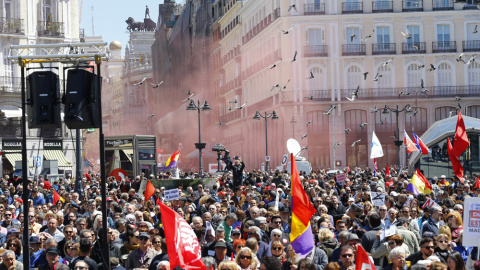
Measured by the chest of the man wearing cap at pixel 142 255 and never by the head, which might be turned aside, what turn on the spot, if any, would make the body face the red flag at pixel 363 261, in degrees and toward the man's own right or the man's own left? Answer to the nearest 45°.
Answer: approximately 45° to the man's own left

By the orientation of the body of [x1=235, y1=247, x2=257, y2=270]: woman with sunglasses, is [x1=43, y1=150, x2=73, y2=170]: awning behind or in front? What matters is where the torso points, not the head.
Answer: behind

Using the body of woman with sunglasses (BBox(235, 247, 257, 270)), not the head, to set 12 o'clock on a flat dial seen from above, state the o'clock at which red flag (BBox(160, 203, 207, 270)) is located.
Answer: The red flag is roughly at 3 o'clock from the woman with sunglasses.

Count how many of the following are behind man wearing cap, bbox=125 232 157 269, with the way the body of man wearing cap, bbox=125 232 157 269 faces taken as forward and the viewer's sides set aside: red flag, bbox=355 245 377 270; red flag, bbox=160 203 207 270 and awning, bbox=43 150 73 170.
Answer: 1

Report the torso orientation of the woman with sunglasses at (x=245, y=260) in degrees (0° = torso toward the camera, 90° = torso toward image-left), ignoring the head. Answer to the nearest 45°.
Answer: approximately 0°
